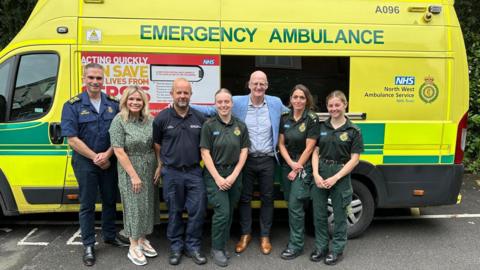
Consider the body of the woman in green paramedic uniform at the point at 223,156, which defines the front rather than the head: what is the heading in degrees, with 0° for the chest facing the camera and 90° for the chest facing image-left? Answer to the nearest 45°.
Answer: approximately 0°

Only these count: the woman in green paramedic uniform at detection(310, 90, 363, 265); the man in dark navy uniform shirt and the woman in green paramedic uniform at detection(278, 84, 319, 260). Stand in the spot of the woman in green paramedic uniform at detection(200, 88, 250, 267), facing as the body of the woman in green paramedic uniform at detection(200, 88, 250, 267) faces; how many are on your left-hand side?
2

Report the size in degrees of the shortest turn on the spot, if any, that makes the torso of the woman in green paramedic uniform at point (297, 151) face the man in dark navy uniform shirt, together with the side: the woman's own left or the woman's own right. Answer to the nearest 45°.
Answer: approximately 45° to the woman's own right

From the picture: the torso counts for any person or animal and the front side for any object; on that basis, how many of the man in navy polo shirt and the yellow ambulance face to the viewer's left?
1

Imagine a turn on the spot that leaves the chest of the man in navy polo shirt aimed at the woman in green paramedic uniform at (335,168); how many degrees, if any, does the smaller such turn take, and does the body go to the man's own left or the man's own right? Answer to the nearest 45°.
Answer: approximately 90° to the man's own left

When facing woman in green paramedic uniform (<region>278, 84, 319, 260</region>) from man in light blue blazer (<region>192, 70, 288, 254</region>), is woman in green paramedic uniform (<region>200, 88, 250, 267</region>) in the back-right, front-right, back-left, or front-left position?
back-right
